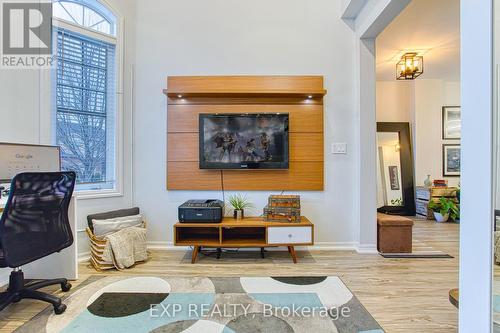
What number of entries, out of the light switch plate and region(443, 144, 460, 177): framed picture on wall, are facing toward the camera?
2

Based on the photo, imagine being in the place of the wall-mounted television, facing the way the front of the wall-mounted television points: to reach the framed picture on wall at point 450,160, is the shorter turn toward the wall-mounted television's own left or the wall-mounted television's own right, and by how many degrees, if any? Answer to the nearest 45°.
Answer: approximately 135° to the wall-mounted television's own left

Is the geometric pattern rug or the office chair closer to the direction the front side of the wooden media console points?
the geometric pattern rug

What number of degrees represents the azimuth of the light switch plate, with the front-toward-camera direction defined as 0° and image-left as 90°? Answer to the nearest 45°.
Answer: approximately 0°

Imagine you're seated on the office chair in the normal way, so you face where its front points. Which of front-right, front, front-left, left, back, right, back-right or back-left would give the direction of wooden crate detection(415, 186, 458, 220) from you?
back-right

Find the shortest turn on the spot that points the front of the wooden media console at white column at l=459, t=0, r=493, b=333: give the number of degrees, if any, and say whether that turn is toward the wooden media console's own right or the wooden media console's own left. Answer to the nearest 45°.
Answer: approximately 45° to the wooden media console's own left

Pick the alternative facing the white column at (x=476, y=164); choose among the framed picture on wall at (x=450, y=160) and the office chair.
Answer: the framed picture on wall

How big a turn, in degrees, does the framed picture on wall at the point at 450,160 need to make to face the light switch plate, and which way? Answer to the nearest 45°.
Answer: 0° — it already faces it

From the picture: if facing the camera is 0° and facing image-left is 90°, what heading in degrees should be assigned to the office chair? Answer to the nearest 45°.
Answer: approximately 135°

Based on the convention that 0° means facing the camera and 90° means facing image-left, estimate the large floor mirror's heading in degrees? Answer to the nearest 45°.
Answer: approximately 45°
